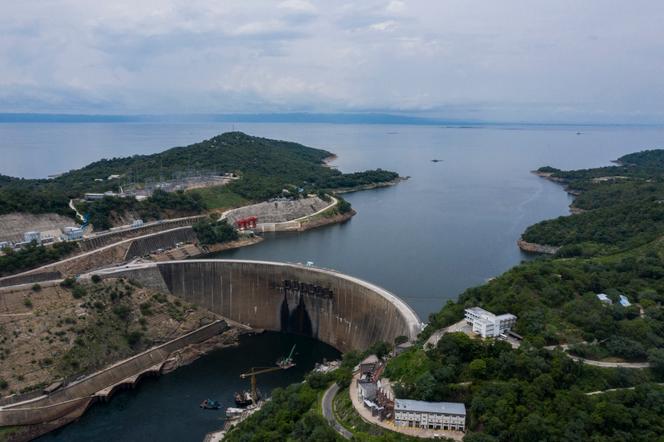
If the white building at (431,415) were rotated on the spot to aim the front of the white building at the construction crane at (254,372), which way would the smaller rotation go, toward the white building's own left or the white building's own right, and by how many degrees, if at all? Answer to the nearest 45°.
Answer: approximately 135° to the white building's own right

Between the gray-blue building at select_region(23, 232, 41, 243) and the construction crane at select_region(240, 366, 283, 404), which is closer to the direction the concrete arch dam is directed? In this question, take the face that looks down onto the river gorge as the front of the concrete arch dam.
the construction crane

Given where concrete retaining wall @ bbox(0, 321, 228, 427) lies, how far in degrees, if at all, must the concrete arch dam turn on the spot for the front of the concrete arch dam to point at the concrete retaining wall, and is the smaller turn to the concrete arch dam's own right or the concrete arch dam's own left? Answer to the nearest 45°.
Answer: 0° — it already faces it

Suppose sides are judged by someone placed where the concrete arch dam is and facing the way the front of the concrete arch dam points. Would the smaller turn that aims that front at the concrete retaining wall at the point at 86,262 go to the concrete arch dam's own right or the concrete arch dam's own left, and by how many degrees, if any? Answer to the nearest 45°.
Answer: approximately 90° to the concrete arch dam's own right

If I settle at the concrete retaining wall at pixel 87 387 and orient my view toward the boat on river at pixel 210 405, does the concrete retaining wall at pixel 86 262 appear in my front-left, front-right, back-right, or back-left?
back-left

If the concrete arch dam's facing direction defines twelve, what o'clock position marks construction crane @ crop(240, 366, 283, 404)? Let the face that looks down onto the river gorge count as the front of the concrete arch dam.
The construction crane is roughly at 11 o'clock from the concrete arch dam.

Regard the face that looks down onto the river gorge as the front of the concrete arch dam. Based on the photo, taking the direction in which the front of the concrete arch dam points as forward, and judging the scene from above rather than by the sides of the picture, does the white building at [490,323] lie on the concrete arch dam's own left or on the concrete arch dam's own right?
on the concrete arch dam's own left

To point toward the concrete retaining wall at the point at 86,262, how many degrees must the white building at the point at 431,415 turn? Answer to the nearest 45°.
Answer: approximately 135° to its right

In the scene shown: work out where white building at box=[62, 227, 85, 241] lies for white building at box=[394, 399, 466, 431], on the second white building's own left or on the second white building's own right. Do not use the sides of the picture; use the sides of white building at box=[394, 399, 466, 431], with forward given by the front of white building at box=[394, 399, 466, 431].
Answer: on the second white building's own right

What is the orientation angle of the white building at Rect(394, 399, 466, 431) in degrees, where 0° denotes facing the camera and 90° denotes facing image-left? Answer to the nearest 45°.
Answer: approximately 0°

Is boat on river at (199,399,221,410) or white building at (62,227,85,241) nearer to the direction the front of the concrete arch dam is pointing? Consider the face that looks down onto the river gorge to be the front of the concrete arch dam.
the boat on river

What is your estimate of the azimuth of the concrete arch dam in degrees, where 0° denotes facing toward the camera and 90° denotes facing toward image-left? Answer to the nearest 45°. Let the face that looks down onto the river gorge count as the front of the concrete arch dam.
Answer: approximately 45°
